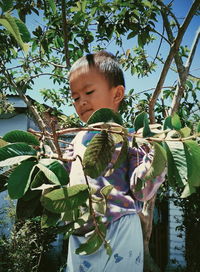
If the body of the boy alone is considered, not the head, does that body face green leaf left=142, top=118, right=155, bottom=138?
no

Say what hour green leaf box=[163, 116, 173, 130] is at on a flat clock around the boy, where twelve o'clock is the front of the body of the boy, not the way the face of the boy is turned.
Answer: The green leaf is roughly at 10 o'clock from the boy.

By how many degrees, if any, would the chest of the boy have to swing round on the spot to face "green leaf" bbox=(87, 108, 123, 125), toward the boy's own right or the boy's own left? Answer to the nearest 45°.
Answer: approximately 45° to the boy's own left

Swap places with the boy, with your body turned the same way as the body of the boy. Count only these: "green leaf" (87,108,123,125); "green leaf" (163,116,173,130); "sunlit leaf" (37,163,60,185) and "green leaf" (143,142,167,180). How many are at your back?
0

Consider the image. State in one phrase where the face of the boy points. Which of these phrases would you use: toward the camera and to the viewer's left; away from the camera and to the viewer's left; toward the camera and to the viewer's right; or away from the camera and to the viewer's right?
toward the camera and to the viewer's left

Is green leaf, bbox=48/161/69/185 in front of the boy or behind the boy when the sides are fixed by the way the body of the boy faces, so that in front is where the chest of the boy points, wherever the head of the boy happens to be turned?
in front

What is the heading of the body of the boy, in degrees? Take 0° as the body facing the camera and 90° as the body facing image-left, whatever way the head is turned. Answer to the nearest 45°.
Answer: approximately 45°

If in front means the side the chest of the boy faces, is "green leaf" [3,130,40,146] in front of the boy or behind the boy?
in front
